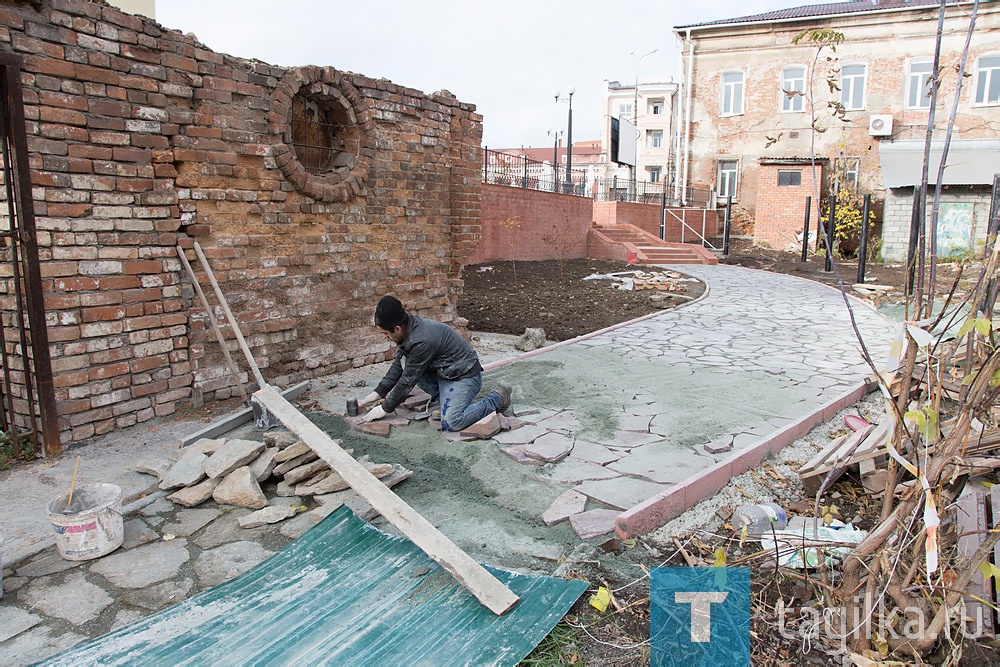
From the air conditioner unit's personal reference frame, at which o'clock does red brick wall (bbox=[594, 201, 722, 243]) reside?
The red brick wall is roughly at 2 o'clock from the air conditioner unit.

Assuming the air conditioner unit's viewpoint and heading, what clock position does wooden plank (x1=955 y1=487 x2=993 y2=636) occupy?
The wooden plank is roughly at 12 o'clock from the air conditioner unit.

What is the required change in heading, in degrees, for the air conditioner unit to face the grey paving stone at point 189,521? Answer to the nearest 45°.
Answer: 0° — it already faces it

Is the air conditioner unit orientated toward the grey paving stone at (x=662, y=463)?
yes

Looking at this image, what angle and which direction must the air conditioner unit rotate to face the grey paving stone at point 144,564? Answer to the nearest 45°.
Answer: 0° — it already faces it

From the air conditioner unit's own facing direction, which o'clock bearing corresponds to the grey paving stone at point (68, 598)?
The grey paving stone is roughly at 12 o'clock from the air conditioner unit.

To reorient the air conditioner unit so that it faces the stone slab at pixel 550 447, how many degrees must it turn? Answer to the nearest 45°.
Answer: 0° — it already faces it

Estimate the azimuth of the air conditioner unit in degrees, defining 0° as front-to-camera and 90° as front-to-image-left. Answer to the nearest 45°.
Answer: approximately 0°

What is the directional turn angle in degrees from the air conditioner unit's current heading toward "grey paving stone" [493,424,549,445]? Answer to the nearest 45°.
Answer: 0° — it already faces it
